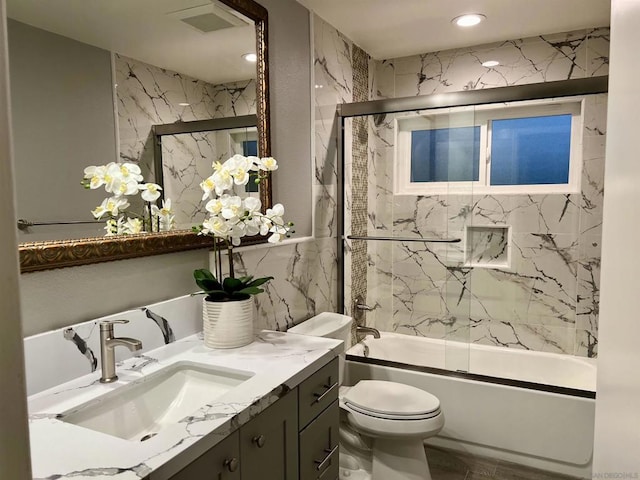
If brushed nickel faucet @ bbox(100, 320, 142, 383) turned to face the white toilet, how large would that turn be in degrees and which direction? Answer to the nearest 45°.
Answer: approximately 45° to its left

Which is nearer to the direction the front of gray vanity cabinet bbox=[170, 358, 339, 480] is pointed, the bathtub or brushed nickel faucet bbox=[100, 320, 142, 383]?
the bathtub

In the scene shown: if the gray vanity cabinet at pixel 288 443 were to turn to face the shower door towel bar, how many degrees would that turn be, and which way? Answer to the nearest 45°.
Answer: approximately 90° to its left

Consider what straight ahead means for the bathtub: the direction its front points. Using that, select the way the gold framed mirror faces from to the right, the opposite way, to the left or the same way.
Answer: to the left

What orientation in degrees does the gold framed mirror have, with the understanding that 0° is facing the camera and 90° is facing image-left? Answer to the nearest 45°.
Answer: approximately 315°

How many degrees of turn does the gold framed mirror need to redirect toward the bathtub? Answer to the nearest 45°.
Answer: approximately 45° to its left

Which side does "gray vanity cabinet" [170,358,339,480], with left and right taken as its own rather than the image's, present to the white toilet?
left

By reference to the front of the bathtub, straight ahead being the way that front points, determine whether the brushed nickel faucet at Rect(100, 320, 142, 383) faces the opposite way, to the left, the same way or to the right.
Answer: to the left

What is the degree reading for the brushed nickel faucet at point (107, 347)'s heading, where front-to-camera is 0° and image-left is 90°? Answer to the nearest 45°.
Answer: approximately 315°
